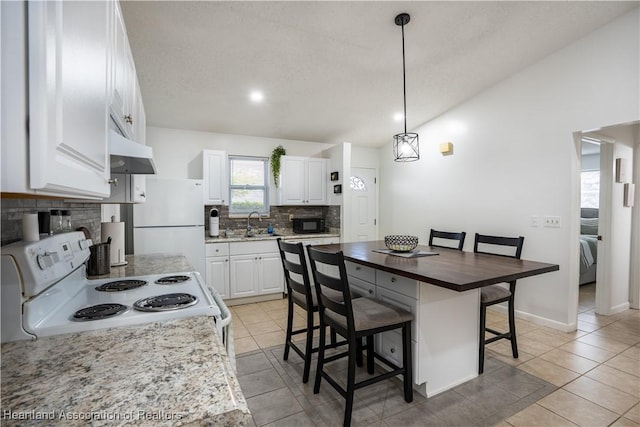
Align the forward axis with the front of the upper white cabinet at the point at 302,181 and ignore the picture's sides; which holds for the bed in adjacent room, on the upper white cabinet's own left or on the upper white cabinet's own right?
on the upper white cabinet's own left

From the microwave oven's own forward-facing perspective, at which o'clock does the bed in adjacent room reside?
The bed in adjacent room is roughly at 9 o'clock from the microwave oven.

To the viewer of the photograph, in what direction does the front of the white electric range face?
facing to the right of the viewer

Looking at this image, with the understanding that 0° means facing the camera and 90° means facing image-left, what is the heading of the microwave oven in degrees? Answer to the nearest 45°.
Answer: approximately 0°

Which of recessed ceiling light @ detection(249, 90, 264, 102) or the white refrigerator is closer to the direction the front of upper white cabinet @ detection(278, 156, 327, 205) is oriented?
the recessed ceiling light

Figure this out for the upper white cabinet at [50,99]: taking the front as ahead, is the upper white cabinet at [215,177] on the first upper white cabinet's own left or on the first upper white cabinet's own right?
on the first upper white cabinet's own left

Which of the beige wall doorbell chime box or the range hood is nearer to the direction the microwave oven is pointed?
the range hood

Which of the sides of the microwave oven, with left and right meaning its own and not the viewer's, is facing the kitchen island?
front

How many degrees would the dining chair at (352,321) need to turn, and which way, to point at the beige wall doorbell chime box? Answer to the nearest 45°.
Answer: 0° — it already faces it

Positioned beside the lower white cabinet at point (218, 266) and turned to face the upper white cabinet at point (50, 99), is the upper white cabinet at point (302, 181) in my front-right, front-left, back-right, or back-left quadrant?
back-left

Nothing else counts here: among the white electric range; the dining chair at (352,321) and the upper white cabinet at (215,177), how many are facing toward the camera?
1

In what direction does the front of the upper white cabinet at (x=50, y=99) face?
to the viewer's right
